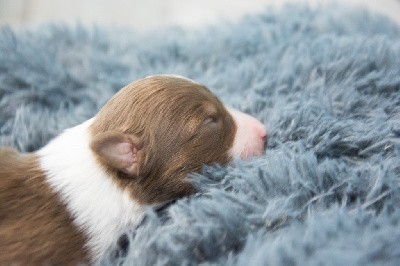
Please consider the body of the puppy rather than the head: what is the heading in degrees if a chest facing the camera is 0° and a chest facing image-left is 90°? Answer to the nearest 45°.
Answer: approximately 270°
